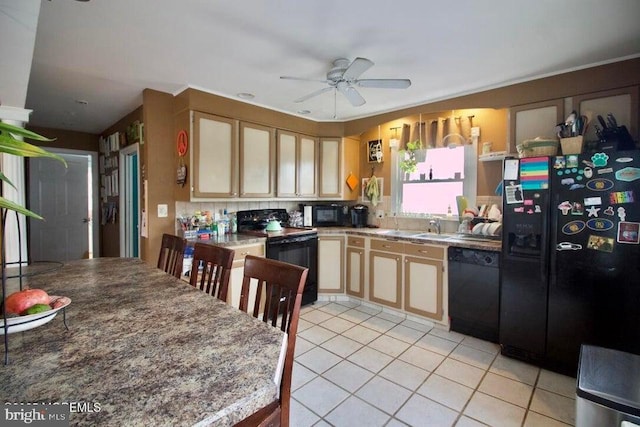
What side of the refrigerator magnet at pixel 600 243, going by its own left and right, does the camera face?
front

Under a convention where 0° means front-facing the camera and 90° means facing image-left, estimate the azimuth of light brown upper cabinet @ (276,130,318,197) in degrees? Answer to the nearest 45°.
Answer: approximately 315°

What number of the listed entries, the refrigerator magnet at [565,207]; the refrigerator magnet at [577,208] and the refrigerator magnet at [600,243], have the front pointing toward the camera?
3

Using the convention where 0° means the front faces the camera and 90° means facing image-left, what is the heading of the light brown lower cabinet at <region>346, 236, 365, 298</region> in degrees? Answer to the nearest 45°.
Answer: approximately 45°

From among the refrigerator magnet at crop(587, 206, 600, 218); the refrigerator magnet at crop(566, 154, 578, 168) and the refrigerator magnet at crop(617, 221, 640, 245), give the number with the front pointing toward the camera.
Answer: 3

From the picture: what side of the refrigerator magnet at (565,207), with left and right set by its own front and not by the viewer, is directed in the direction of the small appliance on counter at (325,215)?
right

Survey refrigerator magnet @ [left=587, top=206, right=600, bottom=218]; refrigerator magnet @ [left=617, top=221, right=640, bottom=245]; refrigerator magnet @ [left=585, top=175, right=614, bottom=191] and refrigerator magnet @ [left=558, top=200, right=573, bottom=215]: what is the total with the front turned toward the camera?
4

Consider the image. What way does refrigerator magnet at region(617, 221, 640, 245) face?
toward the camera
